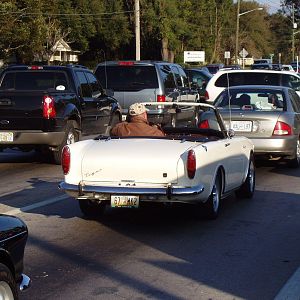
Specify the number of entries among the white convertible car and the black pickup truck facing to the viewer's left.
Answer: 0

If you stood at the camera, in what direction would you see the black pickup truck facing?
facing away from the viewer and to the right of the viewer

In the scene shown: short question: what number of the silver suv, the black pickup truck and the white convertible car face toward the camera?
0

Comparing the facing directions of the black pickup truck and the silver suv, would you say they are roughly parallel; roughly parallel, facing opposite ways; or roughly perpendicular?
roughly parallel

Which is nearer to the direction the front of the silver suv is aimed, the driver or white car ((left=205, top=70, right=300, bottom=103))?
the white car

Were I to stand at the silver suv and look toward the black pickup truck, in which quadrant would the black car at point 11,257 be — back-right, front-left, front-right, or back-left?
front-left

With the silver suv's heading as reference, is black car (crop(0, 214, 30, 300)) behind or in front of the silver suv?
behind

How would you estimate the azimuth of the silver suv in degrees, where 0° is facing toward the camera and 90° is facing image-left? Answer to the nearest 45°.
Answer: approximately 225°

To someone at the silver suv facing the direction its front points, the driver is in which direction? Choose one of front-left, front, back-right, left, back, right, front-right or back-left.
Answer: back-right

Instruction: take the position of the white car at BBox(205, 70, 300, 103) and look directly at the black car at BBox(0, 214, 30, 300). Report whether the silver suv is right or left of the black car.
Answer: right

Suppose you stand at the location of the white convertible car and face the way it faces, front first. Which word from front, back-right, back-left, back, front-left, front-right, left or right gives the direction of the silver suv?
front-left

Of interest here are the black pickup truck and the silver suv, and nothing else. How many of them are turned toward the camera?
0

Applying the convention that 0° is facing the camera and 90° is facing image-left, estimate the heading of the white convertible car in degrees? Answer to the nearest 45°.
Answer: approximately 225°

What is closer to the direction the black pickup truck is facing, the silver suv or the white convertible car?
the silver suv

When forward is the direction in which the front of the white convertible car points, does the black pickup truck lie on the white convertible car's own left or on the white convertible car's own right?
on the white convertible car's own left

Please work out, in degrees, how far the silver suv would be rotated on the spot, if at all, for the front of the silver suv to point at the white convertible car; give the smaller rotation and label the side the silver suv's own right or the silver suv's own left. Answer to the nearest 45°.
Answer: approximately 135° to the silver suv's own right
